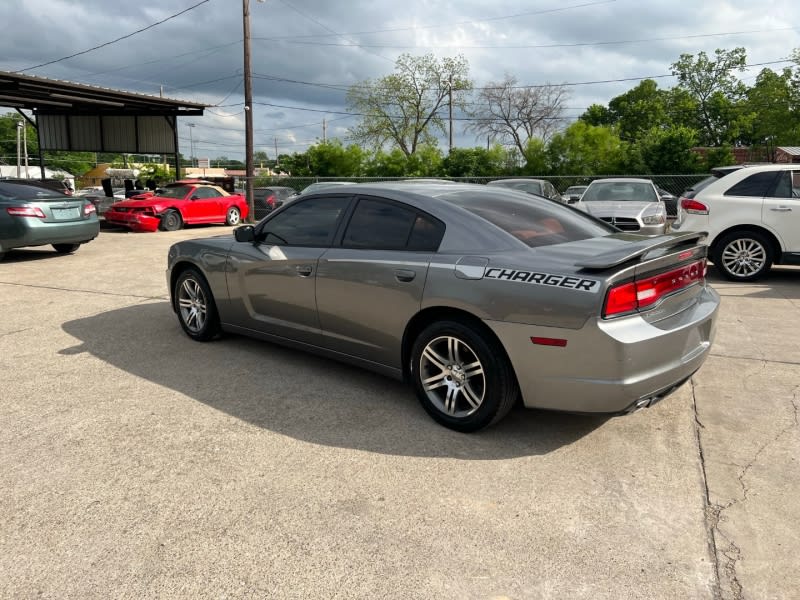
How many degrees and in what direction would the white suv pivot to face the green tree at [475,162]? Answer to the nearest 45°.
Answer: approximately 135° to its left

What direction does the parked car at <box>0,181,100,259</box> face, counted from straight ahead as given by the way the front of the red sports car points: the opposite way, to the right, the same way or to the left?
to the right

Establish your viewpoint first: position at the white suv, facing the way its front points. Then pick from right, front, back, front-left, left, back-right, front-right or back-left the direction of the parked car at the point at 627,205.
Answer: back-left

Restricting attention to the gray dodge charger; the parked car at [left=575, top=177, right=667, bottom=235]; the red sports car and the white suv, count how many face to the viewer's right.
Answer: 1

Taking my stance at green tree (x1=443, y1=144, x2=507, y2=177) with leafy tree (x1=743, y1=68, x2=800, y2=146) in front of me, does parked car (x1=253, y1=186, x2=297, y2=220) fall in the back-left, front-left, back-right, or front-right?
back-right

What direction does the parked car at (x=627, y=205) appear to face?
toward the camera

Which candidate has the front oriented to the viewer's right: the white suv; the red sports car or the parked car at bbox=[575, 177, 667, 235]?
the white suv

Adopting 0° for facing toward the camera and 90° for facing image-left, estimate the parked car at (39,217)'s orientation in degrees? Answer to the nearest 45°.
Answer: approximately 135°

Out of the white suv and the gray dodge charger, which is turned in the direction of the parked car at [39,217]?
the gray dodge charger

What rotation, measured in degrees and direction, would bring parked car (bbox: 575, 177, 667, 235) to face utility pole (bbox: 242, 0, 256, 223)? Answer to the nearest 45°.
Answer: approximately 135° to its right

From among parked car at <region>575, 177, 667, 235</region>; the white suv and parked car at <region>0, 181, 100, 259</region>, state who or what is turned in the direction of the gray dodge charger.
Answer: parked car at <region>575, 177, 667, 235</region>

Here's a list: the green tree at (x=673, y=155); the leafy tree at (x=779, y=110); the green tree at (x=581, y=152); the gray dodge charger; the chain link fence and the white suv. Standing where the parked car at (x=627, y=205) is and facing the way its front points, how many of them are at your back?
4

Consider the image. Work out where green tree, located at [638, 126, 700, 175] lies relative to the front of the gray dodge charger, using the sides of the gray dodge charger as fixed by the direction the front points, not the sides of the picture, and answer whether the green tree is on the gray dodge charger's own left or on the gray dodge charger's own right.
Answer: on the gray dodge charger's own right

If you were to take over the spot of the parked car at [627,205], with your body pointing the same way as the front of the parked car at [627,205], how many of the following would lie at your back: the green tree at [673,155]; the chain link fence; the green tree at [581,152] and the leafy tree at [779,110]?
4

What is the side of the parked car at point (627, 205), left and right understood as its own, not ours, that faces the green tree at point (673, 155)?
back

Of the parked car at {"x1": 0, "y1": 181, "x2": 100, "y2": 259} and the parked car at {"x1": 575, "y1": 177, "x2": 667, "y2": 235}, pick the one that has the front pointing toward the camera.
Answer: the parked car at {"x1": 575, "y1": 177, "x2": 667, "y2": 235}

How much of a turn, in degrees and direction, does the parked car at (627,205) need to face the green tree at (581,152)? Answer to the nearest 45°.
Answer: approximately 180°

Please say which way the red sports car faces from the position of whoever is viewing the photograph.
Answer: facing the viewer and to the left of the viewer

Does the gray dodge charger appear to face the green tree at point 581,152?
no

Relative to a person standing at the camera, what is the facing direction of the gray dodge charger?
facing away from the viewer and to the left of the viewer

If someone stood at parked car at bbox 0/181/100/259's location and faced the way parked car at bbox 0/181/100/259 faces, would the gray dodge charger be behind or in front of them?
behind

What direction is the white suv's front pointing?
to the viewer's right

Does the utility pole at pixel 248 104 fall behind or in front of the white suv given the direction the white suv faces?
behind
